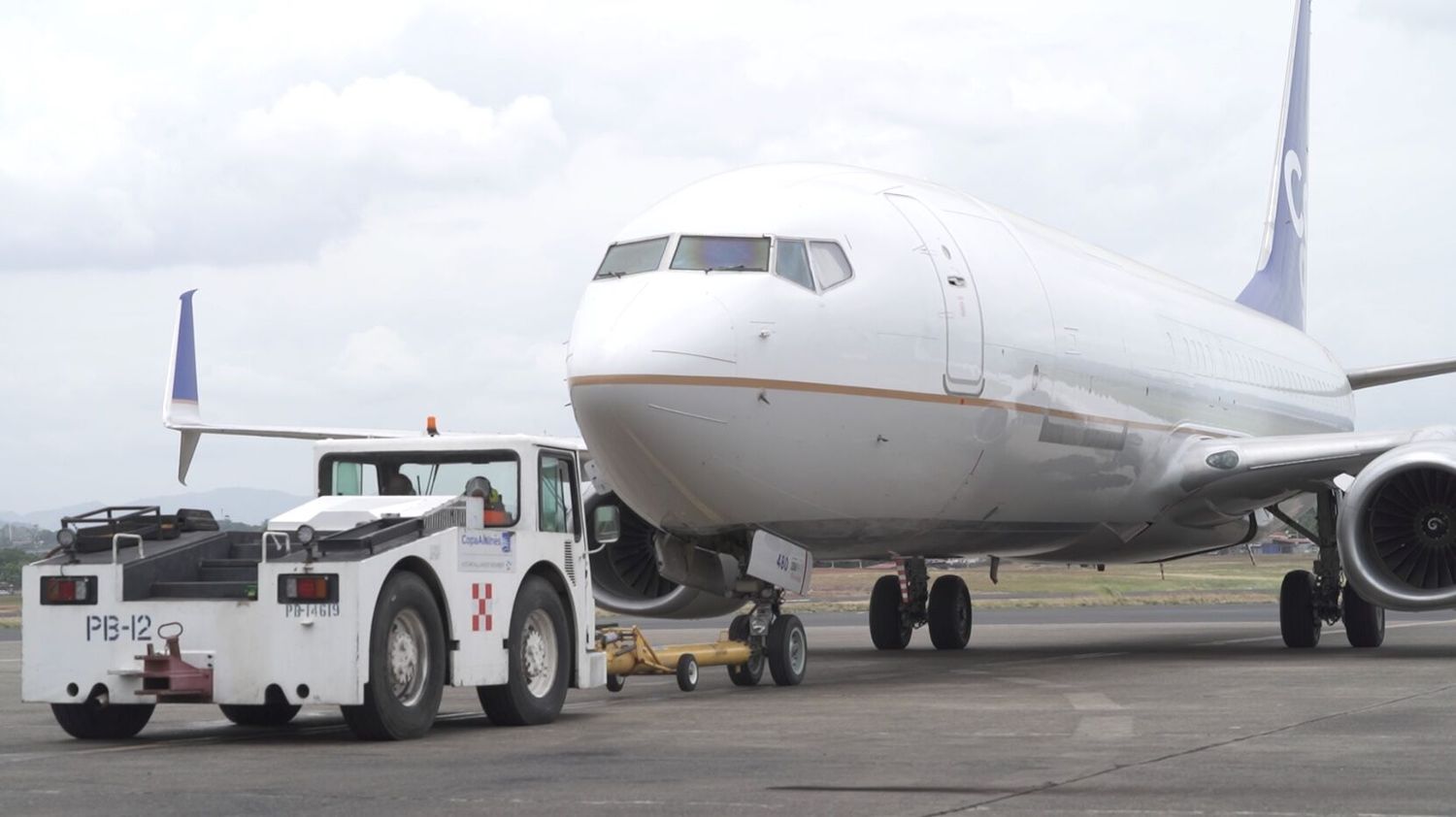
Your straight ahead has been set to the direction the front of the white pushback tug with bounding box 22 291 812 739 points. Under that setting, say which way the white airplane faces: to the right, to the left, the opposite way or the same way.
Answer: the opposite way

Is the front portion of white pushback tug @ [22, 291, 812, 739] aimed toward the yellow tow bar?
yes

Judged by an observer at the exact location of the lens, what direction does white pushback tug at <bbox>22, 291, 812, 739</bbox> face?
facing away from the viewer and to the right of the viewer

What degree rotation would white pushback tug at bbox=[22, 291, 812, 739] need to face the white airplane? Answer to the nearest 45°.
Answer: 0° — it already faces it

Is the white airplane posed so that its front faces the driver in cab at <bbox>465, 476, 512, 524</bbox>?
yes
